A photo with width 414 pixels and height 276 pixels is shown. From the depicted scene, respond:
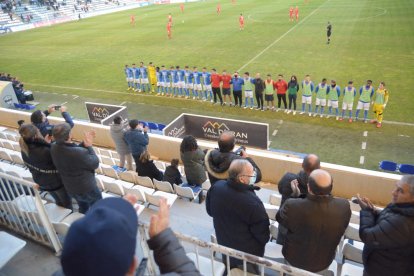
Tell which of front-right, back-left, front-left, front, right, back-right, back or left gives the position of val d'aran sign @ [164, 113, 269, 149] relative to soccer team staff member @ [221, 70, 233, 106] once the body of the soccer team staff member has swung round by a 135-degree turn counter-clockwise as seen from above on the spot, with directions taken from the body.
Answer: back-right

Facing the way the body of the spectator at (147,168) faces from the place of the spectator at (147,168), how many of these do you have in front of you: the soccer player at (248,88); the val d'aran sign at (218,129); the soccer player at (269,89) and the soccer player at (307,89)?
4

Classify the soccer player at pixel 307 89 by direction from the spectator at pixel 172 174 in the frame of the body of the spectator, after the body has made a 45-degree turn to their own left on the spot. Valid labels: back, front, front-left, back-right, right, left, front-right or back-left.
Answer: right

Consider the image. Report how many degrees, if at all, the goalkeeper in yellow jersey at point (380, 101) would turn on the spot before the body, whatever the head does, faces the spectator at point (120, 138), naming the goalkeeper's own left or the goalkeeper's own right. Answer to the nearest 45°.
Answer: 0° — they already face them

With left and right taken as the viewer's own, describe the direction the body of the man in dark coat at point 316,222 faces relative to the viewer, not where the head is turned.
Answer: facing away from the viewer

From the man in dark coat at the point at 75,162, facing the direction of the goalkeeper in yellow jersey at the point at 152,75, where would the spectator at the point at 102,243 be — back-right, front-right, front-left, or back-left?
back-right

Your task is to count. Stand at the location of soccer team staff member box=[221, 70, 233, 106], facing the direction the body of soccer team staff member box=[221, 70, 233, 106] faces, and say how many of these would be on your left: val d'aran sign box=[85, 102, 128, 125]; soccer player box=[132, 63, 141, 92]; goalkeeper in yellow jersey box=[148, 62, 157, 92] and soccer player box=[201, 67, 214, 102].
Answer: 0

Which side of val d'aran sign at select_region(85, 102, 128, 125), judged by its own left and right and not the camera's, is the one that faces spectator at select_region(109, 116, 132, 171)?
front

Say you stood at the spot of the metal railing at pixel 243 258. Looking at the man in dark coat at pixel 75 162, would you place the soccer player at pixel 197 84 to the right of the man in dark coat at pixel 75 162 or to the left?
right

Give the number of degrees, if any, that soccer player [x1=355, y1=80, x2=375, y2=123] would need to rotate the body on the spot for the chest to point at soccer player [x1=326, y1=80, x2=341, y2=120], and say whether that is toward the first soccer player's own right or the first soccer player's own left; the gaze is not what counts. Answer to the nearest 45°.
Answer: approximately 90° to the first soccer player's own right

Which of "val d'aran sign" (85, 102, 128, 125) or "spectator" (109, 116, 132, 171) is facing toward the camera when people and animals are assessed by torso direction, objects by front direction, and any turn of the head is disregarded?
the val d'aran sign

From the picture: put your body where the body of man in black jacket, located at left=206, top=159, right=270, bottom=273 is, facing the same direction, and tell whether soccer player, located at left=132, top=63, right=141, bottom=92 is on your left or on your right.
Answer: on your left

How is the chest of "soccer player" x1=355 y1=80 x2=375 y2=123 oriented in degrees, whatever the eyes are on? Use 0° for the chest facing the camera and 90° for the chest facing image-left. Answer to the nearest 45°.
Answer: approximately 0°

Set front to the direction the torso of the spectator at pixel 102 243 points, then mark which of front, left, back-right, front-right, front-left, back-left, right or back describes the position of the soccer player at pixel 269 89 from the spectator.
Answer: front

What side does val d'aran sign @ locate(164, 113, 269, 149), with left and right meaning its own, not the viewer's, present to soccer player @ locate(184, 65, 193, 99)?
back

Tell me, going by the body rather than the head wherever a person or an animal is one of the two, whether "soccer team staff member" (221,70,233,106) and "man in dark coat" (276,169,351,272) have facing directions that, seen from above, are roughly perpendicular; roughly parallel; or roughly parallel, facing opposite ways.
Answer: roughly parallel, facing opposite ways

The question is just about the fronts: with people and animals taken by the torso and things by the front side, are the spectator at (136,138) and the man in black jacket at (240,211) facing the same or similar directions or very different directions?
same or similar directions

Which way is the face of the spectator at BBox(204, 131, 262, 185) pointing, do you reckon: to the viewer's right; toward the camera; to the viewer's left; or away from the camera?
away from the camera

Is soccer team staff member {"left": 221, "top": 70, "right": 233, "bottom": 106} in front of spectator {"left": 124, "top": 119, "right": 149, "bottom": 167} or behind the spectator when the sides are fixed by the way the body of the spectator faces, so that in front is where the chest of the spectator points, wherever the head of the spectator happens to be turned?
in front

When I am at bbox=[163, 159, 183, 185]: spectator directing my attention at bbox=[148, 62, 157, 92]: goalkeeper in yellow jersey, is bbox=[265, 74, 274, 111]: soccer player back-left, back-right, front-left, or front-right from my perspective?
front-right

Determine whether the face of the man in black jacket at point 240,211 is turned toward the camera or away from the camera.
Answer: away from the camera

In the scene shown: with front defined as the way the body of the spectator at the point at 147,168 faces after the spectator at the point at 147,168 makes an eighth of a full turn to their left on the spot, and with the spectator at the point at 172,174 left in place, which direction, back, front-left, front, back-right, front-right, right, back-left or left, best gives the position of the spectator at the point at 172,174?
back-right

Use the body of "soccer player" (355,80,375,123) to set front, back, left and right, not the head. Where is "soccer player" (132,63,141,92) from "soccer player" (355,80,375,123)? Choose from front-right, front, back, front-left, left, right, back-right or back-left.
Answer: right
